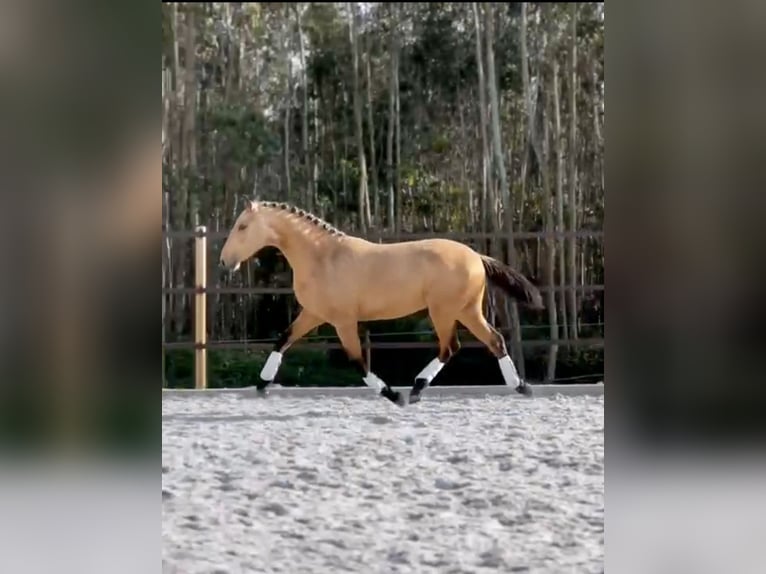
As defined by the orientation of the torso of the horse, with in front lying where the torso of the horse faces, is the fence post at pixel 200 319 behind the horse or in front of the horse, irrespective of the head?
in front

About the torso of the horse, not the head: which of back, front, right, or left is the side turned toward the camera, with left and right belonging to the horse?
left

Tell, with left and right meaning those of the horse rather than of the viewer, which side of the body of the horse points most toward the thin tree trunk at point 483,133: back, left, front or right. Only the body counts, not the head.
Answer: right

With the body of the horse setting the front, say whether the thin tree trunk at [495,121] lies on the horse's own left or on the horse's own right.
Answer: on the horse's own right

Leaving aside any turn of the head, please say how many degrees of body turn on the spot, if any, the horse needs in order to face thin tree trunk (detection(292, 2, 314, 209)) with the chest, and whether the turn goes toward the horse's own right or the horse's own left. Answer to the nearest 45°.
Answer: approximately 90° to the horse's own right

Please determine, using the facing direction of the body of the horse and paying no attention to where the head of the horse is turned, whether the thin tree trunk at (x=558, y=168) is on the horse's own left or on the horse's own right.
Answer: on the horse's own right

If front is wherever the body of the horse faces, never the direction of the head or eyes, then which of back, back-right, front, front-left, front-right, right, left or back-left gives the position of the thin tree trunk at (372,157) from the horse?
right

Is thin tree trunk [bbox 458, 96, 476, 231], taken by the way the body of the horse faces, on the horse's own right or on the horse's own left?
on the horse's own right

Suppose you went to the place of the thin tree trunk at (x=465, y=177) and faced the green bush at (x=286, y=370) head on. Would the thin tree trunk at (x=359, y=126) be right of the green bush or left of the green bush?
right

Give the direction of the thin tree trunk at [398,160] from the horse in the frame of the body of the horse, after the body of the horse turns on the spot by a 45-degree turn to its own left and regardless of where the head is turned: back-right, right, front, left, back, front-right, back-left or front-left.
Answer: back-right
